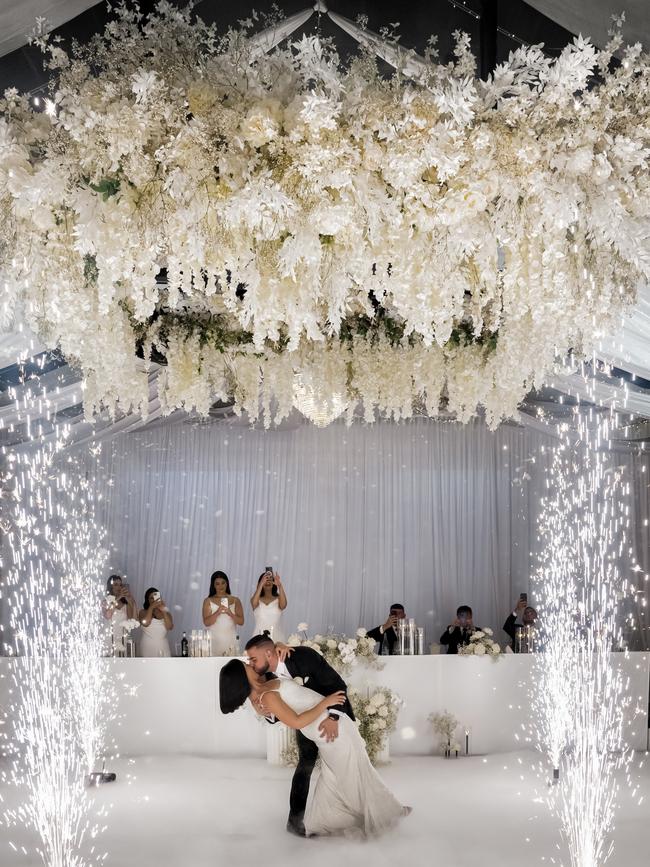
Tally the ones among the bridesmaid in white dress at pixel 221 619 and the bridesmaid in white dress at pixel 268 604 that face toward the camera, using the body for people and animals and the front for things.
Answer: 2

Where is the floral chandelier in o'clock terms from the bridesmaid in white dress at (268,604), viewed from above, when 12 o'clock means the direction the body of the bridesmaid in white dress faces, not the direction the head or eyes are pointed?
The floral chandelier is roughly at 12 o'clock from the bridesmaid in white dress.

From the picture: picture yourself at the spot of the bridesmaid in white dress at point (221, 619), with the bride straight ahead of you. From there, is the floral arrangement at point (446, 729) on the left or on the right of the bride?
left

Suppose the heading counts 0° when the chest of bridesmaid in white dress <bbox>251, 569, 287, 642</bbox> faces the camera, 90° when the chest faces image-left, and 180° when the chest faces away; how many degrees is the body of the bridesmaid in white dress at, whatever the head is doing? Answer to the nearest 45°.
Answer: approximately 0°

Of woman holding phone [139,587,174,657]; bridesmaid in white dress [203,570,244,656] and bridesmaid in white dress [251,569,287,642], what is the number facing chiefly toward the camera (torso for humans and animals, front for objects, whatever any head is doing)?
3

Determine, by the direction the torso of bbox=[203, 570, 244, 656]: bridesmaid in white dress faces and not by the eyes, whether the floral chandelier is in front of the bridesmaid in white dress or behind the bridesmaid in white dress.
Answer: in front

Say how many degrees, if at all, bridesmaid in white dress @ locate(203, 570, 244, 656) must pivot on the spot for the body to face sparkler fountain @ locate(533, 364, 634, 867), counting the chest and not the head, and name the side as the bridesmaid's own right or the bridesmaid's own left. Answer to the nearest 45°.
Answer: approximately 90° to the bridesmaid's own left

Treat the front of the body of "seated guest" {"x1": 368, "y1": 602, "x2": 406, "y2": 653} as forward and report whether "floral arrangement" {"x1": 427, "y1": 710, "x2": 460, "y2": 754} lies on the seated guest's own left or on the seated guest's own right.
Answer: on the seated guest's own left

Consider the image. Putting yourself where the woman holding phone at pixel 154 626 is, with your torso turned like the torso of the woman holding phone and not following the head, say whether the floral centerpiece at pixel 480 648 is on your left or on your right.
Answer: on your left

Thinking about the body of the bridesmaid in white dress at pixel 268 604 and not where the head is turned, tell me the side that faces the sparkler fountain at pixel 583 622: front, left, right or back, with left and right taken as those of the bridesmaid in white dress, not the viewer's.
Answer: left

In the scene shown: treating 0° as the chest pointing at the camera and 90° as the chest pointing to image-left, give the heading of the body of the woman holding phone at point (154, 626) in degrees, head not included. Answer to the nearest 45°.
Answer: approximately 0°

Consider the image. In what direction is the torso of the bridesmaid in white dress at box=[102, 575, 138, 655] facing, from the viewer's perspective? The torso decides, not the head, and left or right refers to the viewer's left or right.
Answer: facing the viewer and to the right of the viewer

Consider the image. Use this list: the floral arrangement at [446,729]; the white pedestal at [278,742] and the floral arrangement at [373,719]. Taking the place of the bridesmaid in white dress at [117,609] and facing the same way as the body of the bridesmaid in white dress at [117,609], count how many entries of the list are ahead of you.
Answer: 3
